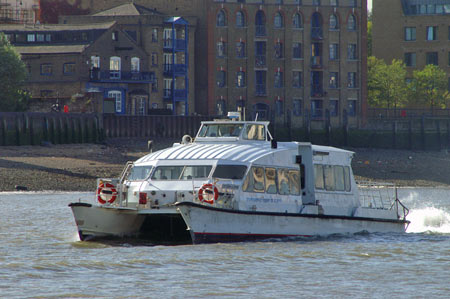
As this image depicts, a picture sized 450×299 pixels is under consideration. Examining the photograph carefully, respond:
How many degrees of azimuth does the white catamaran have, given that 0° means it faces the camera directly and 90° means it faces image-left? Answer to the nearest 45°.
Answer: approximately 45°
